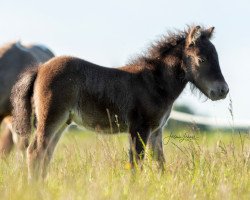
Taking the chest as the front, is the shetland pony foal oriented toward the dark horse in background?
no

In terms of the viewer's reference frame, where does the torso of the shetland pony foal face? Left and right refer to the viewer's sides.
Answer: facing to the right of the viewer
